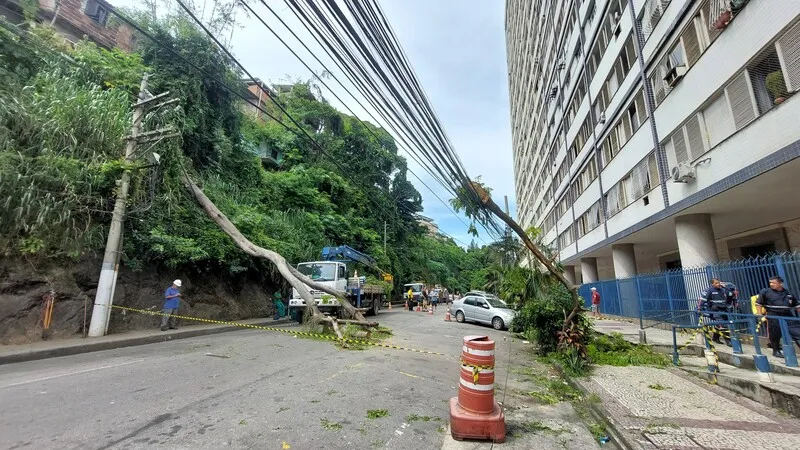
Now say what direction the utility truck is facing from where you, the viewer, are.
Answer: facing the viewer and to the left of the viewer

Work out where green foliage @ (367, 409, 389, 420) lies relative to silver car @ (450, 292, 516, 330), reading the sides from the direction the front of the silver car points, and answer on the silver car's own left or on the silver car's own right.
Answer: on the silver car's own right

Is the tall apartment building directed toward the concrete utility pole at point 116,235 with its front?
yes

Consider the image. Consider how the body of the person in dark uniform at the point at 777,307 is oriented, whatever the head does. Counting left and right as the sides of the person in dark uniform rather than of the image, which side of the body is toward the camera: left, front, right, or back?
front

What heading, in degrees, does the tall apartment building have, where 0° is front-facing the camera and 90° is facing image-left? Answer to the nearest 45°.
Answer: approximately 45°

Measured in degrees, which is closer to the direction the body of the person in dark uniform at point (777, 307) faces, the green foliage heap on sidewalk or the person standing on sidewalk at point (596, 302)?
the green foliage heap on sidewalk

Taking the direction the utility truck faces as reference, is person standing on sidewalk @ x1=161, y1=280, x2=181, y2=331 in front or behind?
in front

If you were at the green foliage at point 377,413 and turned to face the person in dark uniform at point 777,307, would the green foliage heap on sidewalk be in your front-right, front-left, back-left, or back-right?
front-left

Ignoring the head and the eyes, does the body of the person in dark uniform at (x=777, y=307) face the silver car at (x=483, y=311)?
no

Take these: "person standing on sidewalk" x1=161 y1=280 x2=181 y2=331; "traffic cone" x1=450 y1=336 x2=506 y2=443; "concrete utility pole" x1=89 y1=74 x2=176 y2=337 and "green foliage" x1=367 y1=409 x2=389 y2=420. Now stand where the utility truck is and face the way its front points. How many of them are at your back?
0

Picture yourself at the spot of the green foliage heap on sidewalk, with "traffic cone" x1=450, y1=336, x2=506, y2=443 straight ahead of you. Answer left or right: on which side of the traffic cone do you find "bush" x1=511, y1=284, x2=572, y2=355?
right

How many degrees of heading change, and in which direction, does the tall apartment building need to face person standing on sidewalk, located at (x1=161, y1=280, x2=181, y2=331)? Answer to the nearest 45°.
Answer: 0° — it already faces them

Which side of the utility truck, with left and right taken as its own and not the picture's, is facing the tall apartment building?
left

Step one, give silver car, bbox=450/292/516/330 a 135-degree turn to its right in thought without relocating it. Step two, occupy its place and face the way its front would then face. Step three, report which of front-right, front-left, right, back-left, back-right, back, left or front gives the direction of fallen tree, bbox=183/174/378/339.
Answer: front-left
